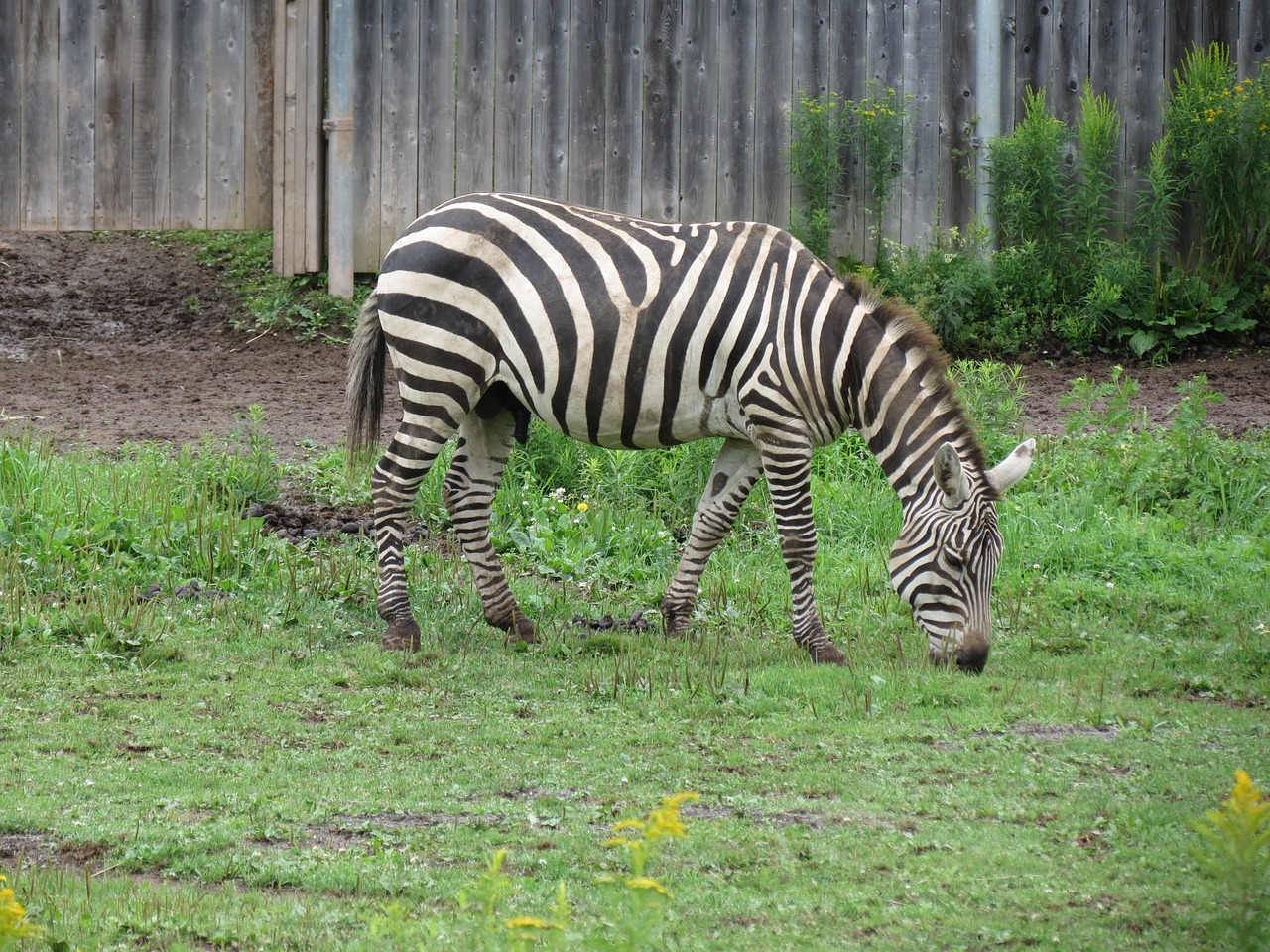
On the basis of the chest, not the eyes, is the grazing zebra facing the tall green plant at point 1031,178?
no

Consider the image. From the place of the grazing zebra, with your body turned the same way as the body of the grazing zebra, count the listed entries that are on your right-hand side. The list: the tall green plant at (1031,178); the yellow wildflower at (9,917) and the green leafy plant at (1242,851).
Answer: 2

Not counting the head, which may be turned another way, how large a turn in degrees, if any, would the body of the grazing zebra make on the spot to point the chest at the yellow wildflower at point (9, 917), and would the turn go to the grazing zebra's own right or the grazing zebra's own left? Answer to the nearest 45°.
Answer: approximately 90° to the grazing zebra's own right

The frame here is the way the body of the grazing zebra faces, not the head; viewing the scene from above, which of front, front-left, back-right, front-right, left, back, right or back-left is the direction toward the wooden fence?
left

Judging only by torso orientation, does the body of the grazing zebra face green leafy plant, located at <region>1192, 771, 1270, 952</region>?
no

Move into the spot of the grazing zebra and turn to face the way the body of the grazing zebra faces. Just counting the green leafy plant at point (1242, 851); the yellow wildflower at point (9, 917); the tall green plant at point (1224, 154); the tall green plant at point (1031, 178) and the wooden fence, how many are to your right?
2

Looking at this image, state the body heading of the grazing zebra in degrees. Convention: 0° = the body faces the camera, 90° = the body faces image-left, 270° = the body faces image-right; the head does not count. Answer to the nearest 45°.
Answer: approximately 270°

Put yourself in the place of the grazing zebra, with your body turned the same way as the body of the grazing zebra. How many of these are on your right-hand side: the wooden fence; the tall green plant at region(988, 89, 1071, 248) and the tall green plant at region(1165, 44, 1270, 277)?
0
